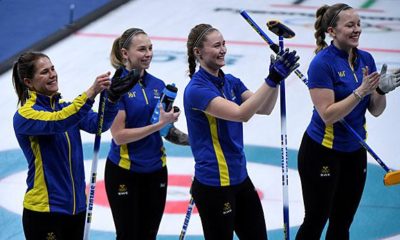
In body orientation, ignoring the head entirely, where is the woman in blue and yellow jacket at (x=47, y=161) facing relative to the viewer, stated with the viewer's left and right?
facing the viewer and to the right of the viewer

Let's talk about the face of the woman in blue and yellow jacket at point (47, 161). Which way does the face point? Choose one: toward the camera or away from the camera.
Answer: toward the camera
